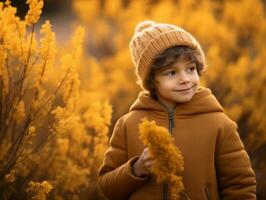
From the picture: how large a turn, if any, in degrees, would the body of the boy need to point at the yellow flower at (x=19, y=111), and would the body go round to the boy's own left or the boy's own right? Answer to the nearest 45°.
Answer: approximately 135° to the boy's own right

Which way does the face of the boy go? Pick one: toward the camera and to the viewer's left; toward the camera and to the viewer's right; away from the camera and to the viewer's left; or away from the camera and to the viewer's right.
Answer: toward the camera and to the viewer's right

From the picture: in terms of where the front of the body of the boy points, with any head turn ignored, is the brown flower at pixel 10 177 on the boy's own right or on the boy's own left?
on the boy's own right

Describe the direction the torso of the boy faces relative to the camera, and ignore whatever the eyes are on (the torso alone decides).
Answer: toward the camera

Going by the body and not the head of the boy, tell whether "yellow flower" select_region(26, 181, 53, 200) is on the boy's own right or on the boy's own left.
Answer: on the boy's own right

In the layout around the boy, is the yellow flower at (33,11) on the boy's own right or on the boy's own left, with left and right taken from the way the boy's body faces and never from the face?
on the boy's own right
